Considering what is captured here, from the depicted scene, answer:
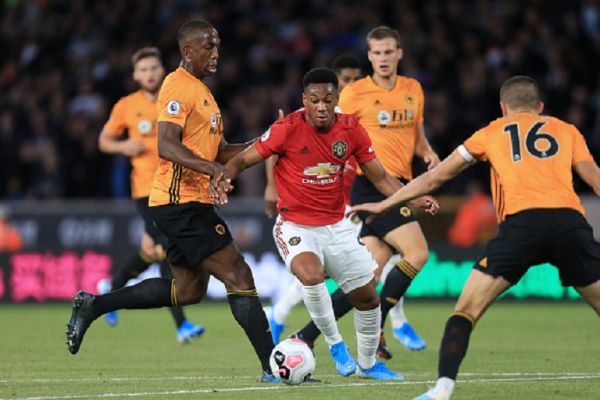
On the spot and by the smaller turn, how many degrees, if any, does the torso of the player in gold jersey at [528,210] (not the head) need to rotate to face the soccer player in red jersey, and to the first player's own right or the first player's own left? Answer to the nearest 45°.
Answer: approximately 45° to the first player's own left

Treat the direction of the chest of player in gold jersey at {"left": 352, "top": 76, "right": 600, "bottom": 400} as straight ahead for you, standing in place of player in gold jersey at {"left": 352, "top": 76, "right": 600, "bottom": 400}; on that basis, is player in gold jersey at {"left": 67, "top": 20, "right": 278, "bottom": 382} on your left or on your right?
on your left

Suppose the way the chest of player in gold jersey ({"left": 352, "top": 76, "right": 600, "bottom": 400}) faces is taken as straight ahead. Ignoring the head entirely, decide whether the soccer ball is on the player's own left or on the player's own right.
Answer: on the player's own left

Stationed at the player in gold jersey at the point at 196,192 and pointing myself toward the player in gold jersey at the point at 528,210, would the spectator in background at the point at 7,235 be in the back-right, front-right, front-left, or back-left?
back-left

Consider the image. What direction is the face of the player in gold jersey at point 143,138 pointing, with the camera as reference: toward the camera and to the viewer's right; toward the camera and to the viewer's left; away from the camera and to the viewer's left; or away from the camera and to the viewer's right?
toward the camera and to the viewer's right

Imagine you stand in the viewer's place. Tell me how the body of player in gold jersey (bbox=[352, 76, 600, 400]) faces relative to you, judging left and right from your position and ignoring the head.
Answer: facing away from the viewer

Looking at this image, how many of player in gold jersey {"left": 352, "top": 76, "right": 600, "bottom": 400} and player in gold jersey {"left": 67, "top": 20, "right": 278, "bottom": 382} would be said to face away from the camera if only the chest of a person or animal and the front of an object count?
1

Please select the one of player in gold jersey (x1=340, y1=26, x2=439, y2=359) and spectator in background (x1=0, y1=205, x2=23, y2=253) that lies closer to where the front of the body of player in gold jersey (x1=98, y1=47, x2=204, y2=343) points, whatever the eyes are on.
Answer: the player in gold jersey

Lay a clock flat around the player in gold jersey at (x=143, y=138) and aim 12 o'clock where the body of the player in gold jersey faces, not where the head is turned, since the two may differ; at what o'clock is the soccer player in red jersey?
The soccer player in red jersey is roughly at 1 o'clock from the player in gold jersey.

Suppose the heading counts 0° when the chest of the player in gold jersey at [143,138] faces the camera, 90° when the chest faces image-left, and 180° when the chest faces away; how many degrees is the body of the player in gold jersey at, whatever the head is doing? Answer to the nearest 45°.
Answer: approximately 315°
